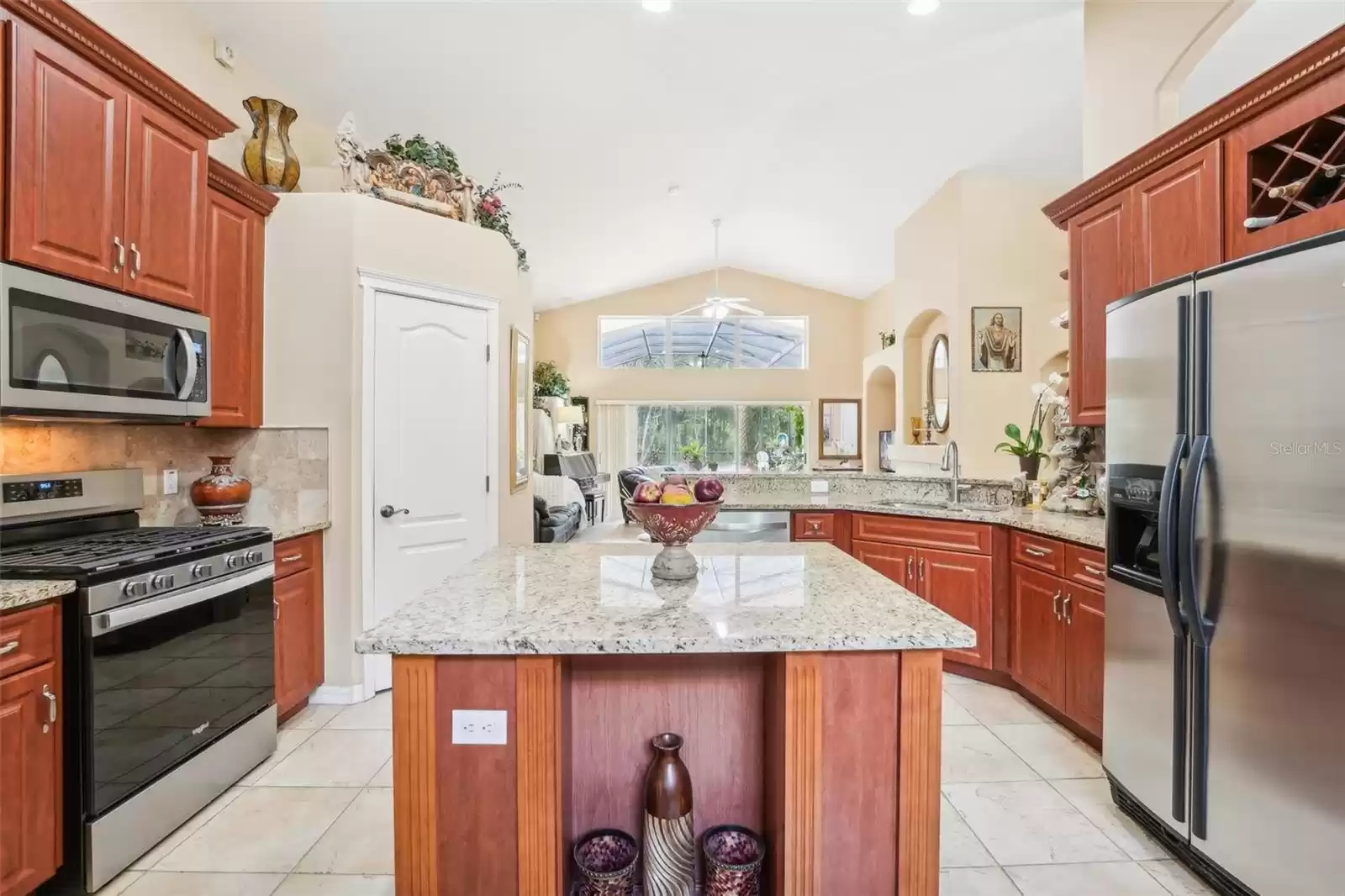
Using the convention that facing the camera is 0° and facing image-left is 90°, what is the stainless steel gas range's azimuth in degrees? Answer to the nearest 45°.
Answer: approximately 315°

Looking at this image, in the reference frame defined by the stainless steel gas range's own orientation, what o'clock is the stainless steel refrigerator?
The stainless steel refrigerator is roughly at 12 o'clock from the stainless steel gas range.

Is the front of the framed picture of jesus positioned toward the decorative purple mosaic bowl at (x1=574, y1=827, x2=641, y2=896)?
yes

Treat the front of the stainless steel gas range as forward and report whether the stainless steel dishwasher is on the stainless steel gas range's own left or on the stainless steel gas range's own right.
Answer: on the stainless steel gas range's own left

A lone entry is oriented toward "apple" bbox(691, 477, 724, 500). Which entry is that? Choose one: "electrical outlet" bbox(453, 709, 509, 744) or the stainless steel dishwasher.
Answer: the stainless steel dishwasher

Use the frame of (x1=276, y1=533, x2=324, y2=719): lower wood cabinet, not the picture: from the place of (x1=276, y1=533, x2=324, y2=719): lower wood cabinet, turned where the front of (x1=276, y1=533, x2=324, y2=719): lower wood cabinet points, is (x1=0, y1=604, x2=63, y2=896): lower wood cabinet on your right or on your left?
on your right

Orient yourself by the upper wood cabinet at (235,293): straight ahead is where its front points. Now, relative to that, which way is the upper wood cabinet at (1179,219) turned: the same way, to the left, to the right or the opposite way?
the opposite way

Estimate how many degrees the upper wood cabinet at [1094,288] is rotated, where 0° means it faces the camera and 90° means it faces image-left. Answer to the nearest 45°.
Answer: approximately 45°

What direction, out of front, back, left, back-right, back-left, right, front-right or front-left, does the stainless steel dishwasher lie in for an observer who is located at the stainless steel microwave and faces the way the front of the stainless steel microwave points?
front-left

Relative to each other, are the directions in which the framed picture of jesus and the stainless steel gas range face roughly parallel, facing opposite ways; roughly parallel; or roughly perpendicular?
roughly perpendicular

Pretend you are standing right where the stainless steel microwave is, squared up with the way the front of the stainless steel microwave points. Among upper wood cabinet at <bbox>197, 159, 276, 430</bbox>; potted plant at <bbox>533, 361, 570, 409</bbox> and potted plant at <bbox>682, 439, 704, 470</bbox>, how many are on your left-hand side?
3

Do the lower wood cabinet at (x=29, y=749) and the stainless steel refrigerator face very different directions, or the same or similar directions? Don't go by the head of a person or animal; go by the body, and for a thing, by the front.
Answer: very different directions

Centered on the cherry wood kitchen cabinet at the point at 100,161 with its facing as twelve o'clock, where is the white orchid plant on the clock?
The white orchid plant is roughly at 11 o'clock from the cherry wood kitchen cabinet.
